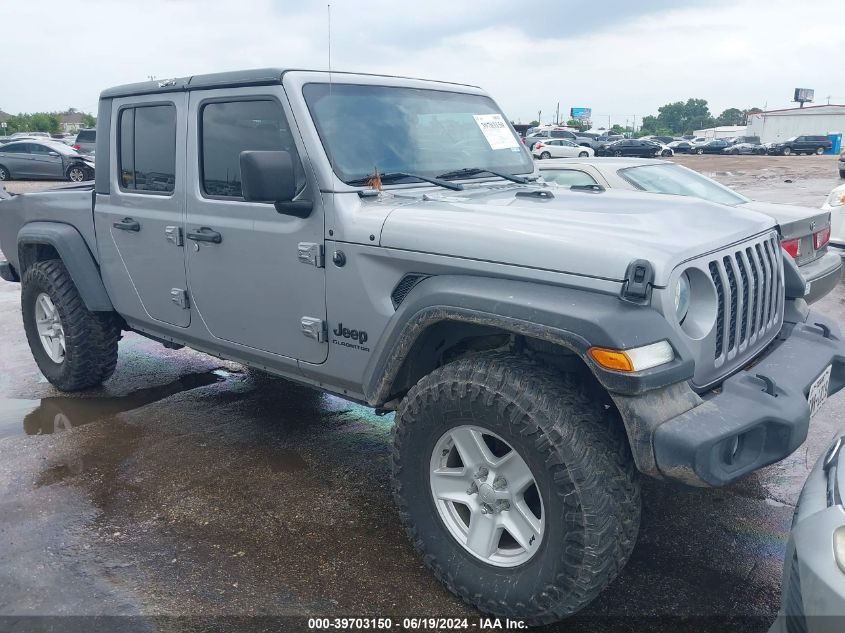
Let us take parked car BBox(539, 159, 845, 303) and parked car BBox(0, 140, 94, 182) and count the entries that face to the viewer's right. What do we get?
1

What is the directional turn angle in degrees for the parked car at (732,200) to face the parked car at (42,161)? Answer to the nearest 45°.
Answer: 0° — it already faces it

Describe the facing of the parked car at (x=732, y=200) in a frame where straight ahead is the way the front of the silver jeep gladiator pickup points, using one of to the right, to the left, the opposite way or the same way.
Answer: the opposite way

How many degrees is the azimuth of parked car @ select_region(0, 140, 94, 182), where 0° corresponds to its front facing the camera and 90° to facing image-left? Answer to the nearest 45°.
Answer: approximately 270°

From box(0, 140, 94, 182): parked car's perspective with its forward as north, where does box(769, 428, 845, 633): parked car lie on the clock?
box(769, 428, 845, 633): parked car is roughly at 3 o'clock from box(0, 140, 94, 182): parked car.

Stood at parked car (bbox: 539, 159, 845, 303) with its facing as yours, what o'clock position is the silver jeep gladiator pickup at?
The silver jeep gladiator pickup is roughly at 8 o'clock from the parked car.

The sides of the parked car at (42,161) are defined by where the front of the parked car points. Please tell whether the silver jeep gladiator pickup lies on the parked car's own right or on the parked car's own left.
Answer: on the parked car's own right

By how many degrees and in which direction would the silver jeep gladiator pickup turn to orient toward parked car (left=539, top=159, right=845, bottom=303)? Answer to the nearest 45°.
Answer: approximately 90° to its left

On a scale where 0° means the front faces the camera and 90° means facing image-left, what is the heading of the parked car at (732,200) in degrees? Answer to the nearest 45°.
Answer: approximately 135°
